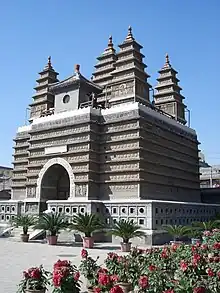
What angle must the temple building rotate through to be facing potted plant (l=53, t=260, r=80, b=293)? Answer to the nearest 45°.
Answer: approximately 45° to its left

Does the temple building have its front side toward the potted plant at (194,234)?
no

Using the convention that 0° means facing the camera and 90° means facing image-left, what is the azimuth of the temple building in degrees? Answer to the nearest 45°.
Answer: approximately 45°

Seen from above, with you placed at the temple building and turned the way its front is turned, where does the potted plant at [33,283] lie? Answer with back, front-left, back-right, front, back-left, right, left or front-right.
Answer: front-left
